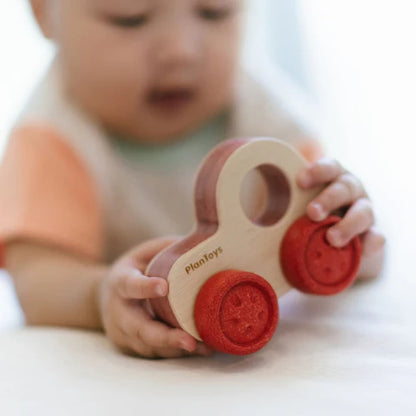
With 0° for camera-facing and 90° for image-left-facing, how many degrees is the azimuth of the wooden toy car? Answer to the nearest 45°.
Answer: approximately 45°
